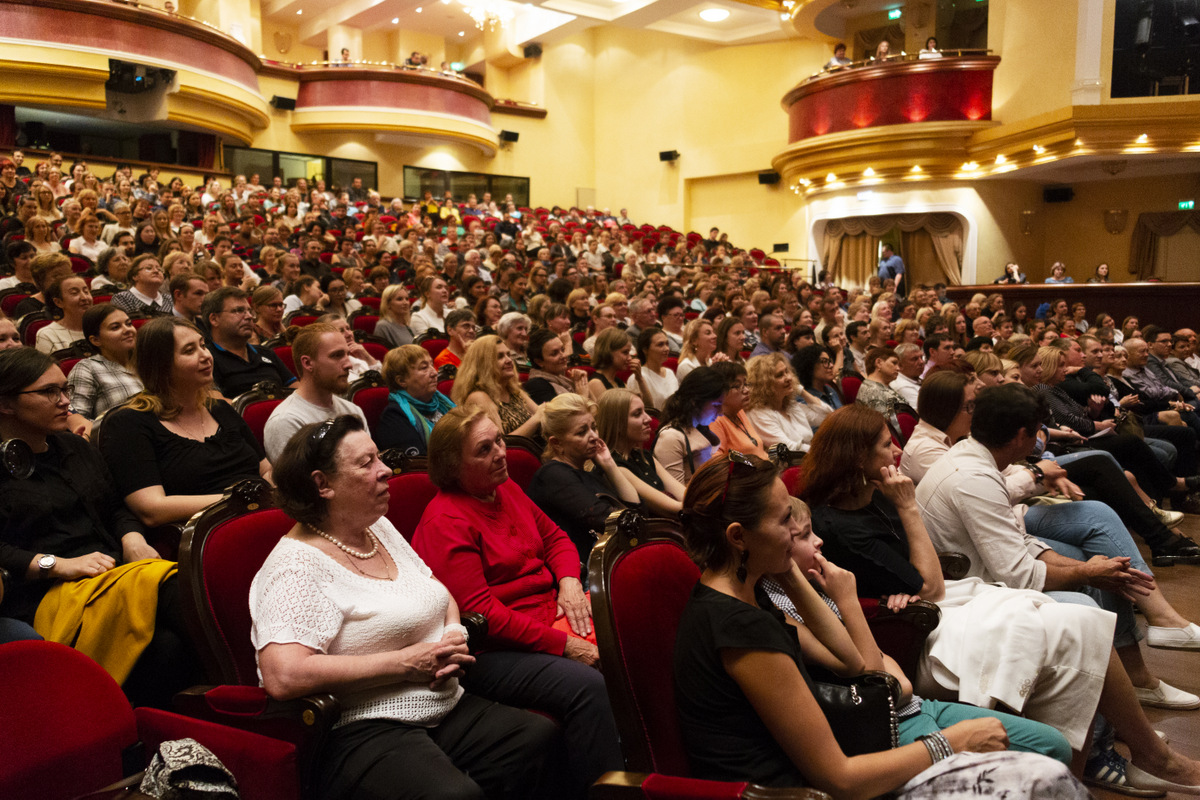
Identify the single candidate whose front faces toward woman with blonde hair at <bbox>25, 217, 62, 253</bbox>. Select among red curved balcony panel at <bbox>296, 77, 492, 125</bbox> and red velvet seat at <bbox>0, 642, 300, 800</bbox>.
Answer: the red curved balcony panel

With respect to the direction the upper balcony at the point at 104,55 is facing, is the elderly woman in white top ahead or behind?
ahead

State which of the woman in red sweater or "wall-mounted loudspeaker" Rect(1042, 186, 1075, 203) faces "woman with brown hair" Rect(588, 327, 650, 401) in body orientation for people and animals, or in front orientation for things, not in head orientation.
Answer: the wall-mounted loudspeaker

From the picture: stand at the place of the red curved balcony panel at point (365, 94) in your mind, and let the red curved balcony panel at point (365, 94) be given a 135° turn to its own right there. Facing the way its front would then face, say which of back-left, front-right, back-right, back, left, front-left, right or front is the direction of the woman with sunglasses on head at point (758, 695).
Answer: back-left

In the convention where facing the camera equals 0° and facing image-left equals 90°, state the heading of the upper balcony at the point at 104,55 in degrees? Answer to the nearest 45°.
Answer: approximately 315°

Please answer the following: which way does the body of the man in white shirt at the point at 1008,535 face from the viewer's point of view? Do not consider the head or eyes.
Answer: to the viewer's right

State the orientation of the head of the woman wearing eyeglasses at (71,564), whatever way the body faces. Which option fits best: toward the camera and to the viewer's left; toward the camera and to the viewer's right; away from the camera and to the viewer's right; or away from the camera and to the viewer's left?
toward the camera and to the viewer's right

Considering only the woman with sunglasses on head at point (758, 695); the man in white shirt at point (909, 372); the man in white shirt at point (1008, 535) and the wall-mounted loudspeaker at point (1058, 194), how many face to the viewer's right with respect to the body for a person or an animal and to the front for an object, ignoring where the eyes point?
3

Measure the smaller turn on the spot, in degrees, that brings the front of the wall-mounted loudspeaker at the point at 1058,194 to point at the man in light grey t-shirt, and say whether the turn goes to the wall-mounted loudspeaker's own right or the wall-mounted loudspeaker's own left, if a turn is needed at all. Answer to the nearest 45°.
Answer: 0° — it already faces them

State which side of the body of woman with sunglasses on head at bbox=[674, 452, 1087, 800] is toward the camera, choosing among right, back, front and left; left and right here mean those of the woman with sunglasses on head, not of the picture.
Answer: right

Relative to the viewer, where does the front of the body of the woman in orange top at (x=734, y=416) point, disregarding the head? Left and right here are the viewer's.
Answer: facing the viewer and to the right of the viewer

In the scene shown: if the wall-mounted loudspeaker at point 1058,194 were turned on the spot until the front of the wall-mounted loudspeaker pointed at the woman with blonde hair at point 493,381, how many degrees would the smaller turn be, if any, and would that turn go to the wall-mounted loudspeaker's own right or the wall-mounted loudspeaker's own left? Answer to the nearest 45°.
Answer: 0° — it already faces them
